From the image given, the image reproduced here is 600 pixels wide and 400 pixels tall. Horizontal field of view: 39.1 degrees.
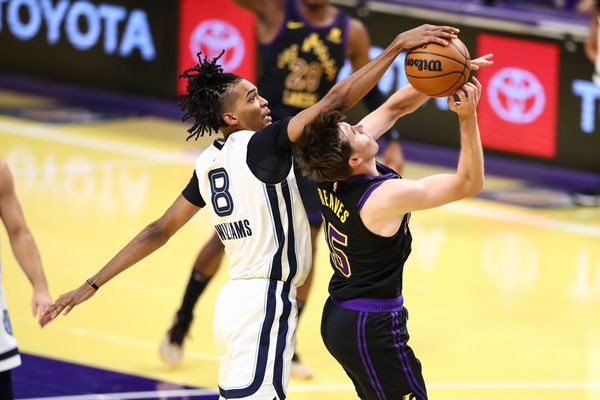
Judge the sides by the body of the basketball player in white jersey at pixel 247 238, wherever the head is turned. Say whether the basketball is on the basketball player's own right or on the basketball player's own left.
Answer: on the basketball player's own right

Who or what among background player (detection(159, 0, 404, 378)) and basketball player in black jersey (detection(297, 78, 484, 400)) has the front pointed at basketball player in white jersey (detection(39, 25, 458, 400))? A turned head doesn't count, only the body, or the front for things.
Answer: the background player

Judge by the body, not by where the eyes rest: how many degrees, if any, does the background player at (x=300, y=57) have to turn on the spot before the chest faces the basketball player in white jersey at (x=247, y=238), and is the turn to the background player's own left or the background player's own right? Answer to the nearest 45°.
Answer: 0° — they already face them

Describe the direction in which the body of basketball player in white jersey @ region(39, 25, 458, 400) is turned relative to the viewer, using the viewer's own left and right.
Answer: facing away from the viewer and to the right of the viewer

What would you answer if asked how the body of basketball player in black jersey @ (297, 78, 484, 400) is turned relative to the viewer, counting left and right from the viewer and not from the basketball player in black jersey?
facing to the right of the viewer

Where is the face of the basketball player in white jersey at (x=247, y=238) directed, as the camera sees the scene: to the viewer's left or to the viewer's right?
to the viewer's right
